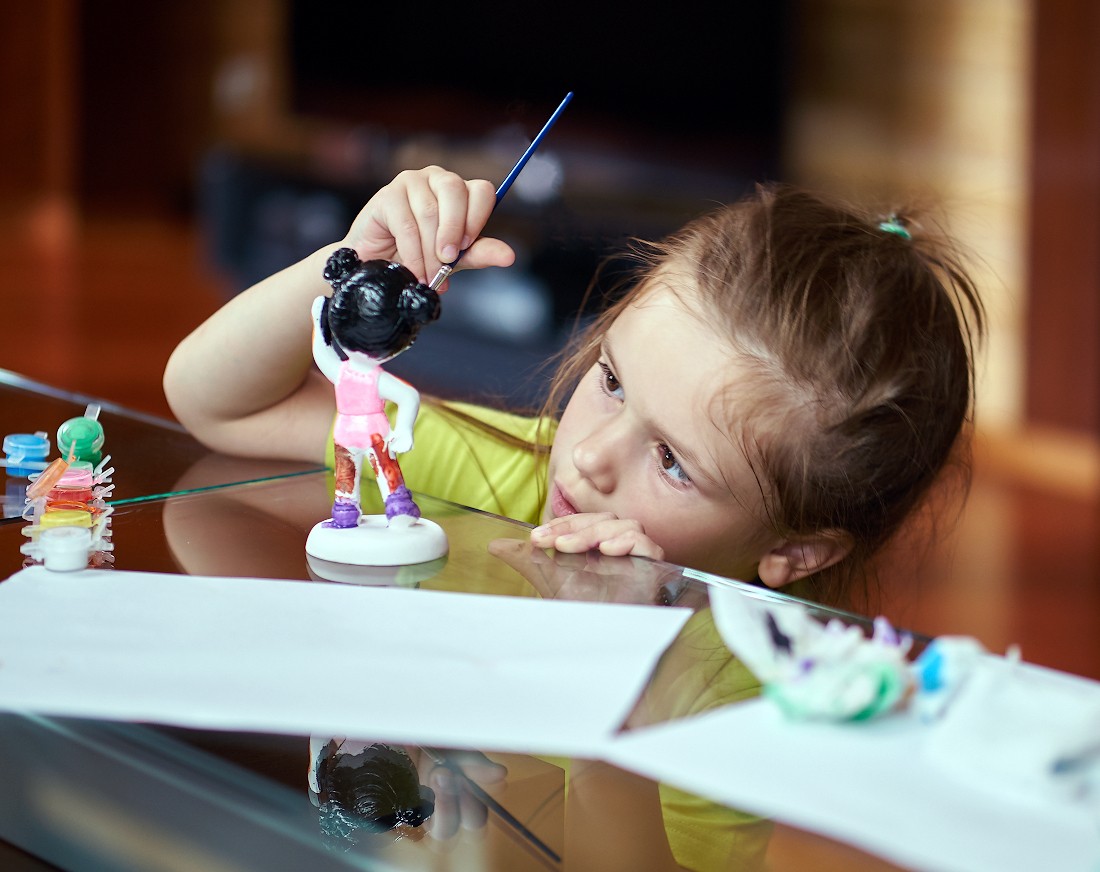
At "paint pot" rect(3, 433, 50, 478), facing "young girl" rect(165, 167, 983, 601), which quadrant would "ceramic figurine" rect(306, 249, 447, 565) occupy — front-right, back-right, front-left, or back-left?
front-right

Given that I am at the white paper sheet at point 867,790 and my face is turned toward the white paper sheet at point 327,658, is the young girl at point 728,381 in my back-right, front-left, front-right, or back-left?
front-right

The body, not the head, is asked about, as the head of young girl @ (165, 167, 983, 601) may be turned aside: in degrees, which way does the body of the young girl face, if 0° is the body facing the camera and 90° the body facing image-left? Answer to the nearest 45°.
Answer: approximately 45°

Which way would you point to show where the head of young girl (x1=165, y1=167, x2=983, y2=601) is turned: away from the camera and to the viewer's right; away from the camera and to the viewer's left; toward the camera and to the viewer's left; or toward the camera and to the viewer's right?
toward the camera and to the viewer's left
